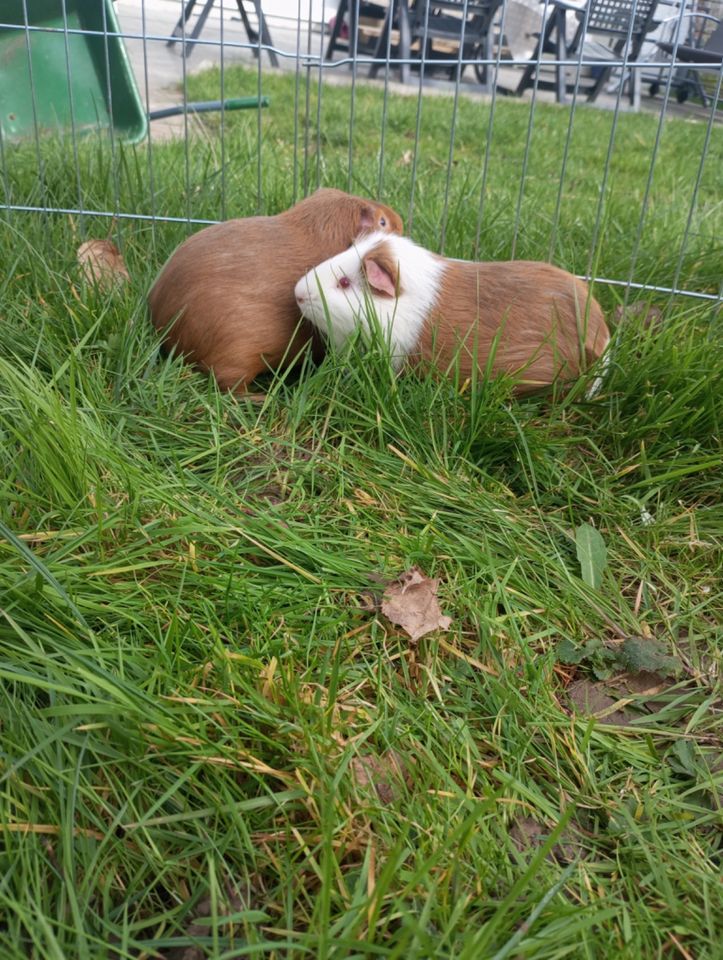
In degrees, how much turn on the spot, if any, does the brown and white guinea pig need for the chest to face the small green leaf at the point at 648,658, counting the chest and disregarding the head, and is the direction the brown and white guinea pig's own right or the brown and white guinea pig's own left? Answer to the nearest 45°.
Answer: approximately 135° to the brown and white guinea pig's own left

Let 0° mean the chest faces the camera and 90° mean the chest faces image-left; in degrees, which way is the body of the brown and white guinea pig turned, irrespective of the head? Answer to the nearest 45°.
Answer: approximately 90°

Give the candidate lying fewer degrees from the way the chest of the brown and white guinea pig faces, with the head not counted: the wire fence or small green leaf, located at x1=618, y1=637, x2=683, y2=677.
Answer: the wire fence

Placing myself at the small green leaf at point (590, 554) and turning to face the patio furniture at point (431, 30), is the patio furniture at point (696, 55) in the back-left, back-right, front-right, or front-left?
front-right

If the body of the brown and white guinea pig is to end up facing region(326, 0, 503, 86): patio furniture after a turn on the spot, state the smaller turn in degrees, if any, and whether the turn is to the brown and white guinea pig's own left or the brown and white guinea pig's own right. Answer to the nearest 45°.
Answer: approximately 90° to the brown and white guinea pig's own right

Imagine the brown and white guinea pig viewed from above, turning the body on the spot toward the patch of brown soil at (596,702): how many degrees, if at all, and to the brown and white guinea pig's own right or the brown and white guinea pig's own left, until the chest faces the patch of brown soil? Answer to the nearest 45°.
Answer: approximately 90° to the brown and white guinea pig's own left

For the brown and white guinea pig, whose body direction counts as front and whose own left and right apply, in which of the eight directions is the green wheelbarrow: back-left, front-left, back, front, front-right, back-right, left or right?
front-right

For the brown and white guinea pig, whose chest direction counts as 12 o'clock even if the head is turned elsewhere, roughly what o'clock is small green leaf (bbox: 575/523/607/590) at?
The small green leaf is roughly at 8 o'clock from the brown and white guinea pig.

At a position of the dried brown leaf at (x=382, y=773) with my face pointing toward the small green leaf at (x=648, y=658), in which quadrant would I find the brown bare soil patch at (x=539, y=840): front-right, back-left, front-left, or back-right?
front-right

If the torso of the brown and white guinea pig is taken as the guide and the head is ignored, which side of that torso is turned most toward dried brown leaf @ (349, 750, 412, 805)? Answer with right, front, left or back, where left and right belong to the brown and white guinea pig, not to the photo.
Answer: left

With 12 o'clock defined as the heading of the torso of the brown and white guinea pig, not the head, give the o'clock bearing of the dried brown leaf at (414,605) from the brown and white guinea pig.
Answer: The dried brown leaf is roughly at 9 o'clock from the brown and white guinea pig.

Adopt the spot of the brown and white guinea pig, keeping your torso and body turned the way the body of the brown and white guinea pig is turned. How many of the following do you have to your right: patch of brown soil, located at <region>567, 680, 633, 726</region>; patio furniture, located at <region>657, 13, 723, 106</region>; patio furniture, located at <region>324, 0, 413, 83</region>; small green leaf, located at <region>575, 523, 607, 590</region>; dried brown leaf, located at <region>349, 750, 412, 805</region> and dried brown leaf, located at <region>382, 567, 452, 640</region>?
2

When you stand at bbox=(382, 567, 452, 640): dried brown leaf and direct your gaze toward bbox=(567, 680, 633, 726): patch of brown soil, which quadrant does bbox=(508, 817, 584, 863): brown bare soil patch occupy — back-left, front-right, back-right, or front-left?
front-right

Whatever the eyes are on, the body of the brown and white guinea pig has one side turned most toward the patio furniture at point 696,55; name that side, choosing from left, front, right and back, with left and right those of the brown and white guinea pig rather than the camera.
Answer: right
